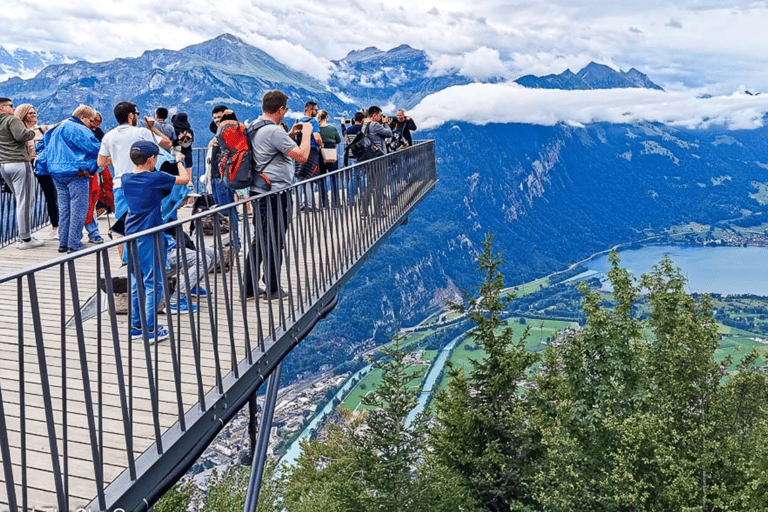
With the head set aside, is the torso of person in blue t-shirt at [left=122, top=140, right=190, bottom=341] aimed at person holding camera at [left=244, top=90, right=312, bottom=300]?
yes

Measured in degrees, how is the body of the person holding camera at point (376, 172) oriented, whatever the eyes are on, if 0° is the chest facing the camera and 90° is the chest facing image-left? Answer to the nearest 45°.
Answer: approximately 270°

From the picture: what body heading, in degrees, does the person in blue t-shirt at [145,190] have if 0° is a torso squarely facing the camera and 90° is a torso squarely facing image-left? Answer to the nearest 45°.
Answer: approximately 225°

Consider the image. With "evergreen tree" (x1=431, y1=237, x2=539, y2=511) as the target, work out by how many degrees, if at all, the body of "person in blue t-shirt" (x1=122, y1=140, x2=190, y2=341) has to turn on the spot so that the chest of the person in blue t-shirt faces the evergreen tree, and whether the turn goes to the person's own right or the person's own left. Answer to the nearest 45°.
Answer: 0° — they already face it

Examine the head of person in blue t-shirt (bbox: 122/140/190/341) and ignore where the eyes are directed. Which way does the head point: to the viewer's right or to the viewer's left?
to the viewer's right
